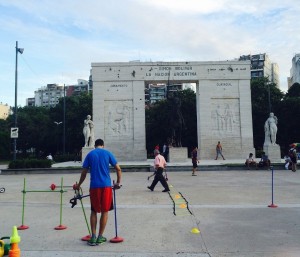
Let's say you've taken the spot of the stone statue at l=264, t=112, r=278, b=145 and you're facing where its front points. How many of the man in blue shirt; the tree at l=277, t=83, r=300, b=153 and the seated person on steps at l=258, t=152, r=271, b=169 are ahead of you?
2

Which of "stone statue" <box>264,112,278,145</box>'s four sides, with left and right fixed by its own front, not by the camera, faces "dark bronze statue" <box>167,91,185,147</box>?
right

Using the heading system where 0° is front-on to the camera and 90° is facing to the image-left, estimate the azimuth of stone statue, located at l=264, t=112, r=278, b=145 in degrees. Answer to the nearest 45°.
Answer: approximately 0°

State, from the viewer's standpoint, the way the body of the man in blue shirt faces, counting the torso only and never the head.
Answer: away from the camera

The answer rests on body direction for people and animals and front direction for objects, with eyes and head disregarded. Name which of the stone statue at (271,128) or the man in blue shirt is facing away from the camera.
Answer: the man in blue shirt

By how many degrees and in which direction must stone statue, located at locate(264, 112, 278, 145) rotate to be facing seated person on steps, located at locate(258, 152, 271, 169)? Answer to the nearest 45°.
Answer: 0° — it already faces them

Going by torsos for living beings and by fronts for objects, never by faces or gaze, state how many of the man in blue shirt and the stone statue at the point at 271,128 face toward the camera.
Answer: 1

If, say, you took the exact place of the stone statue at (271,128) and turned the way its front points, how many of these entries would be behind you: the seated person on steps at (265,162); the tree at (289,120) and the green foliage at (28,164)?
1

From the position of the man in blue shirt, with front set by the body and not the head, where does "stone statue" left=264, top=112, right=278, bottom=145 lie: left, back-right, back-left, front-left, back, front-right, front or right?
front-right
